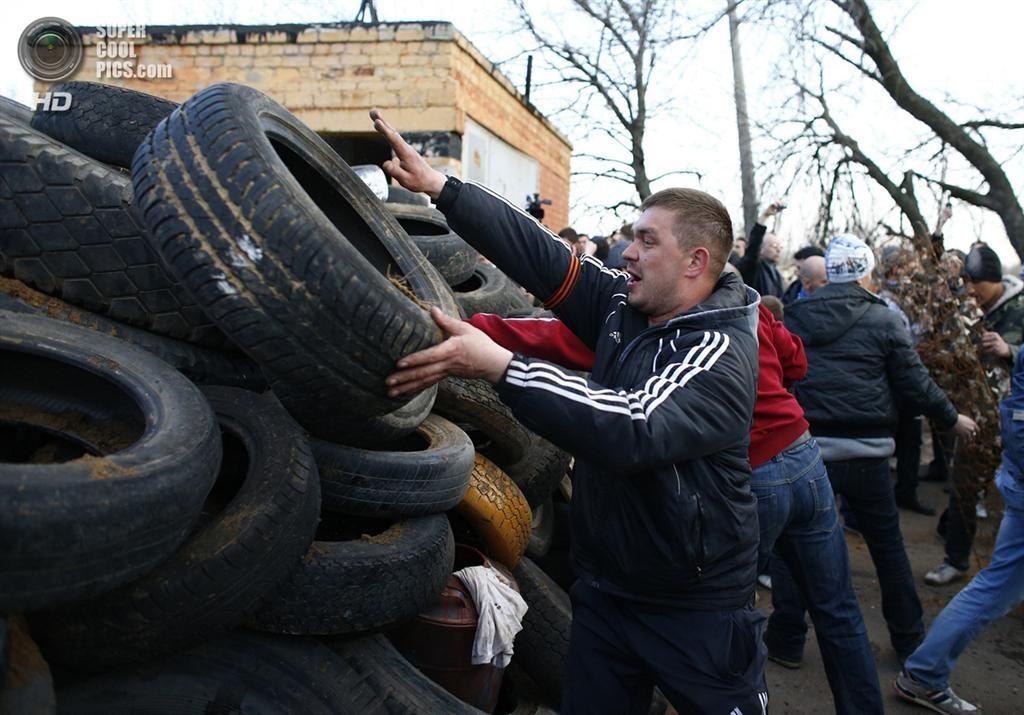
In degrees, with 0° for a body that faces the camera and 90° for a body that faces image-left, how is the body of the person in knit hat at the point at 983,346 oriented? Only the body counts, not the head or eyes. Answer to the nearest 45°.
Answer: approximately 90°

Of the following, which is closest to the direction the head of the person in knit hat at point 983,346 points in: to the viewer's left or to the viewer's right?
to the viewer's left

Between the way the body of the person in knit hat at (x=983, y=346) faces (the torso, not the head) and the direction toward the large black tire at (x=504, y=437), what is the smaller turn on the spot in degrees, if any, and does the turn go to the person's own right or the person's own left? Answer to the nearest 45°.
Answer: approximately 45° to the person's own left

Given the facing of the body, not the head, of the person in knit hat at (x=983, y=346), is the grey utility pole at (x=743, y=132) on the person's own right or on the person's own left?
on the person's own right

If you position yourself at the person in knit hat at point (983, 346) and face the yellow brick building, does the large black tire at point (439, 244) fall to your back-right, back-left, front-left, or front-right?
front-left

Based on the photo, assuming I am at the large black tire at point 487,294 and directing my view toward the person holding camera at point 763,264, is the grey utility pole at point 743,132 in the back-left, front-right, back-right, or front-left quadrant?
front-left

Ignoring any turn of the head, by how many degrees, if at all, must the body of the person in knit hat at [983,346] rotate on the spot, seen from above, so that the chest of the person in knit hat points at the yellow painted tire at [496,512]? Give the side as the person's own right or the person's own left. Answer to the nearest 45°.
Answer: approximately 45° to the person's own left

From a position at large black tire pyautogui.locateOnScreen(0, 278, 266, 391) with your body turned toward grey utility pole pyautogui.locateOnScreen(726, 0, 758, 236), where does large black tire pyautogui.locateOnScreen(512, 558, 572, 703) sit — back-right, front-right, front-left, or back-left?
front-right
